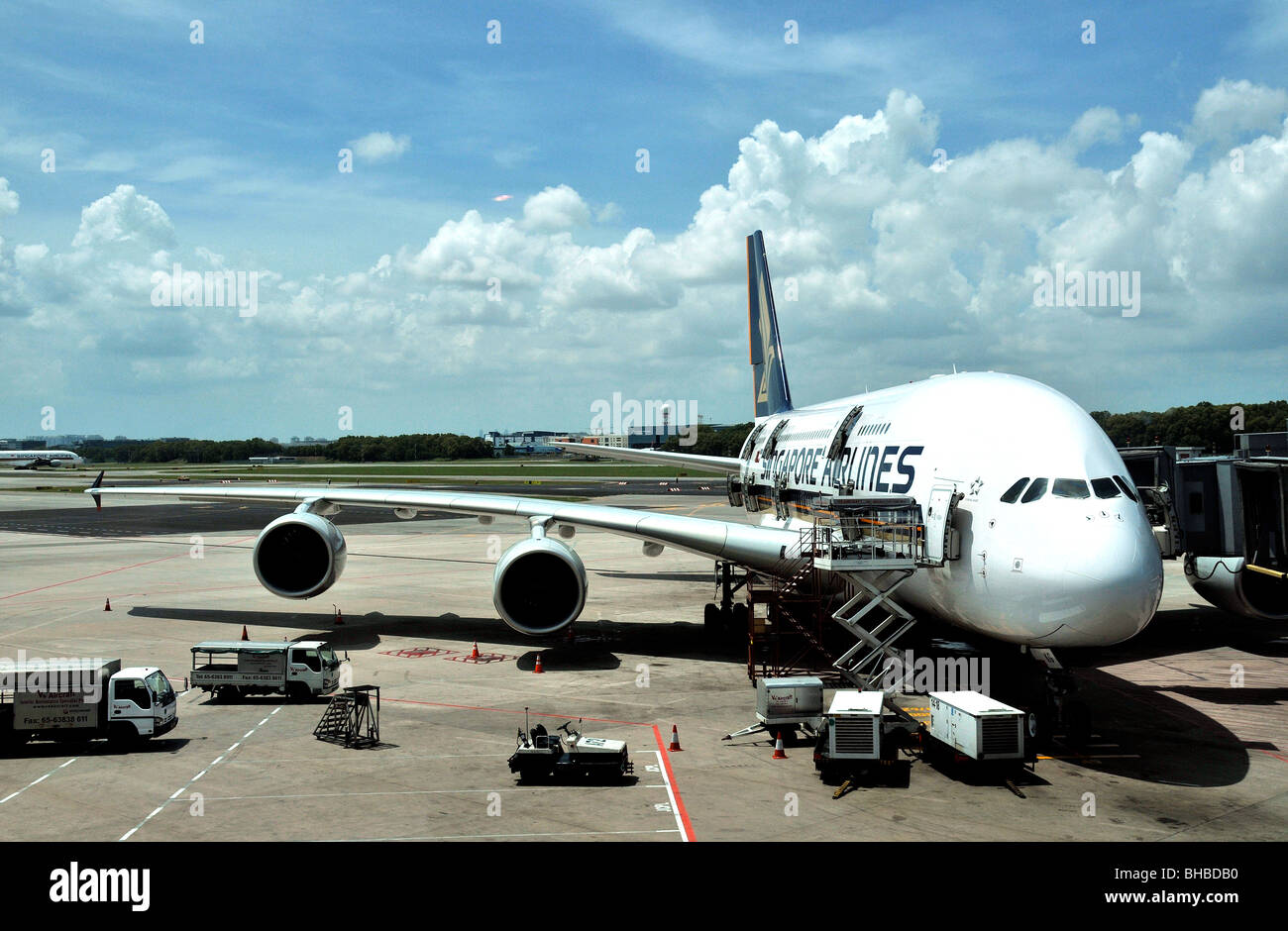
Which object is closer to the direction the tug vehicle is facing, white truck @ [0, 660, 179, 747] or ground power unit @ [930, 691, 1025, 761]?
the ground power unit

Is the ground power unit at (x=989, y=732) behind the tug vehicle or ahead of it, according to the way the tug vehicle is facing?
ahead

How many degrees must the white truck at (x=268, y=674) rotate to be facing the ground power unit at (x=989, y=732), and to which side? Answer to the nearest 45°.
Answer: approximately 45° to its right

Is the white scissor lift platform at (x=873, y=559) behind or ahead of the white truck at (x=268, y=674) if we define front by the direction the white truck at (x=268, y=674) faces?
ahead

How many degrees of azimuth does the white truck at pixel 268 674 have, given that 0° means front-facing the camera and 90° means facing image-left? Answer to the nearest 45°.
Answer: approximately 270°

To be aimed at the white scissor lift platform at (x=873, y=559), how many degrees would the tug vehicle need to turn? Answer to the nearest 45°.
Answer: approximately 45° to its left

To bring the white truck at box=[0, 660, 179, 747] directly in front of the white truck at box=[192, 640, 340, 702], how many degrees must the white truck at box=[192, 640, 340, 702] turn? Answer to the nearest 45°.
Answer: approximately 135° to its right

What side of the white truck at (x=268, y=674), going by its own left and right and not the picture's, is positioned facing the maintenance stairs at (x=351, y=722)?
right

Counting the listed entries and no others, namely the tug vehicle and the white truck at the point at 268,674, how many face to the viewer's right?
2

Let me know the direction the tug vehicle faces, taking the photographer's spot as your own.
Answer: facing to the right of the viewer
